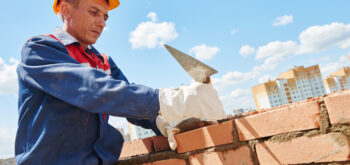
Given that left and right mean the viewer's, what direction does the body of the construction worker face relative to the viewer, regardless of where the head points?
facing the viewer and to the right of the viewer

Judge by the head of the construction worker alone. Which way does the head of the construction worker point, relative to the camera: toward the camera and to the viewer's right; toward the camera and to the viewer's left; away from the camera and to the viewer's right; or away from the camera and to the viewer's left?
toward the camera and to the viewer's right
